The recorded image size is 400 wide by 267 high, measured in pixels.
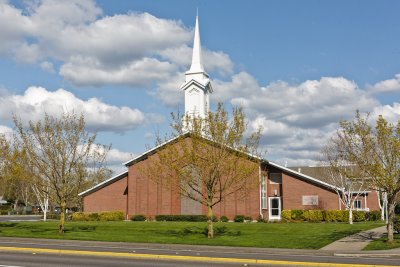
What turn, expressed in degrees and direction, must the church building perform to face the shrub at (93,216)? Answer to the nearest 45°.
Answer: approximately 90° to its right

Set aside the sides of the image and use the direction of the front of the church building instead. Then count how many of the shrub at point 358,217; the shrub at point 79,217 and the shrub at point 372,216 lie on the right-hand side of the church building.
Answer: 1

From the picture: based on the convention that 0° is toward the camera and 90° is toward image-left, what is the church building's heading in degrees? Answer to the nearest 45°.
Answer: approximately 0°

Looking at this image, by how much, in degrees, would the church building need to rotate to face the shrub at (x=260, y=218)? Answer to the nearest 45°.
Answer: approximately 45° to its left

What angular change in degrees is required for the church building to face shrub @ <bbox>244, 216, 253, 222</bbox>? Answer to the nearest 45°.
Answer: approximately 45° to its left

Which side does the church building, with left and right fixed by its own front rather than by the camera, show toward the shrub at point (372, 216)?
left

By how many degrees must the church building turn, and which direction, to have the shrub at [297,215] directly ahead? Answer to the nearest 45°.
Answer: approximately 45° to its left

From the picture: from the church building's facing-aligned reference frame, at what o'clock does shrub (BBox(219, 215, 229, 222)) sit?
The shrub is roughly at 12 o'clock from the church building.

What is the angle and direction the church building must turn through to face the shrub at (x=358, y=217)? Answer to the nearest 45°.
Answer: approximately 90° to its left

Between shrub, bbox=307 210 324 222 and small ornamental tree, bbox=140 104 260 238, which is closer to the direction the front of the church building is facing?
the small ornamental tree

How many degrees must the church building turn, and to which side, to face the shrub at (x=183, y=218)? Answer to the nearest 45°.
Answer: approximately 45° to its right
